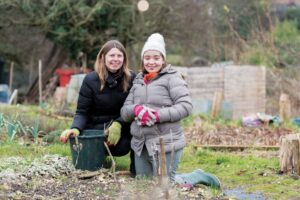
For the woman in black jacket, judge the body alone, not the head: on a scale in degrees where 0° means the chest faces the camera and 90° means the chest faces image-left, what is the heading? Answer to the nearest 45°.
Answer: approximately 0°

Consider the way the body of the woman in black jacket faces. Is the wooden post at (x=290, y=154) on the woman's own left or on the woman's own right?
on the woman's own left

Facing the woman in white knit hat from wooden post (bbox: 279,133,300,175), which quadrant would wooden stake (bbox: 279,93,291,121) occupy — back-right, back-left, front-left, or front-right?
back-right

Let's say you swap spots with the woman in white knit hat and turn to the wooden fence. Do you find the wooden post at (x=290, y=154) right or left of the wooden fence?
right

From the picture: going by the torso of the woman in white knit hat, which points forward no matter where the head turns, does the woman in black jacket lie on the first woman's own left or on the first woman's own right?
on the first woman's own right

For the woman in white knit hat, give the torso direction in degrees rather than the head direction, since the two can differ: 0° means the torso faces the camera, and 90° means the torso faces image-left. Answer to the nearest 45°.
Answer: approximately 45°

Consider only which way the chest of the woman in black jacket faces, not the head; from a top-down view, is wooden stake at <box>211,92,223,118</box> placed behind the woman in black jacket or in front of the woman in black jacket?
behind

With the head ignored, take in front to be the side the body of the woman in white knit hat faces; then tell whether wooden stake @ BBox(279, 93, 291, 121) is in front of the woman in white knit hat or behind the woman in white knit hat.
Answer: behind

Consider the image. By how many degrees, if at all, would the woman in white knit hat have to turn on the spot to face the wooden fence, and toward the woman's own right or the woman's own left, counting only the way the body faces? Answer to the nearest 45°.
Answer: approximately 135° to the woman's own right
